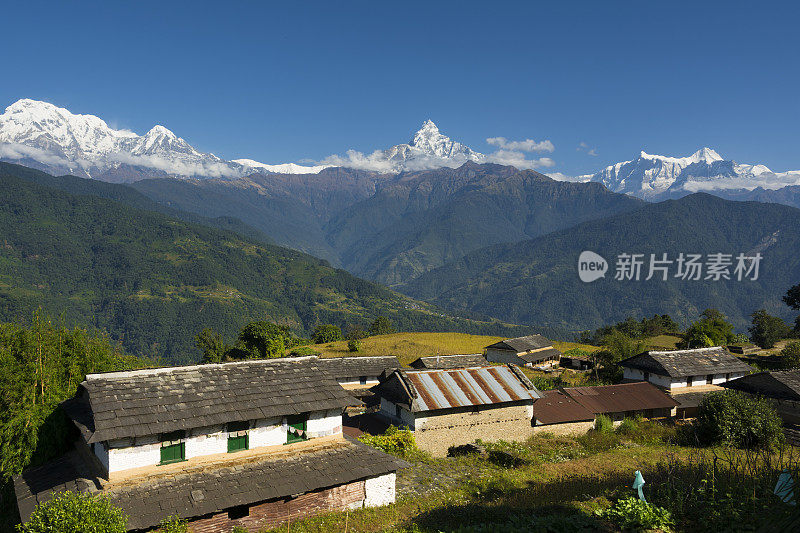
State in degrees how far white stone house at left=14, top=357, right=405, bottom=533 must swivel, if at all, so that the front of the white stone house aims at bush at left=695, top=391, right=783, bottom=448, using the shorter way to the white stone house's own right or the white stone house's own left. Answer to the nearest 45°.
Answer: approximately 90° to the white stone house's own left

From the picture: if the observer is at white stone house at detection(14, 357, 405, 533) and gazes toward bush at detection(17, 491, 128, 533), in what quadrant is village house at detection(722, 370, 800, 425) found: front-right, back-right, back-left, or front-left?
back-left

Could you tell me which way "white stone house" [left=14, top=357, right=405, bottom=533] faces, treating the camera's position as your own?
facing the viewer

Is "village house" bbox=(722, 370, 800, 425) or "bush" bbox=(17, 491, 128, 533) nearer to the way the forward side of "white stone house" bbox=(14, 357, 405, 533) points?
the bush

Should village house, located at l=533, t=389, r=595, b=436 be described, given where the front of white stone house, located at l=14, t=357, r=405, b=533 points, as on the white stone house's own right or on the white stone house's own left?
on the white stone house's own left

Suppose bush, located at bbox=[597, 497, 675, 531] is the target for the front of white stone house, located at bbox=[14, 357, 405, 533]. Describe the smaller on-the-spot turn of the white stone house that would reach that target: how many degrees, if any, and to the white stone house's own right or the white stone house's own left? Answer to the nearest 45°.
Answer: approximately 45° to the white stone house's own left
